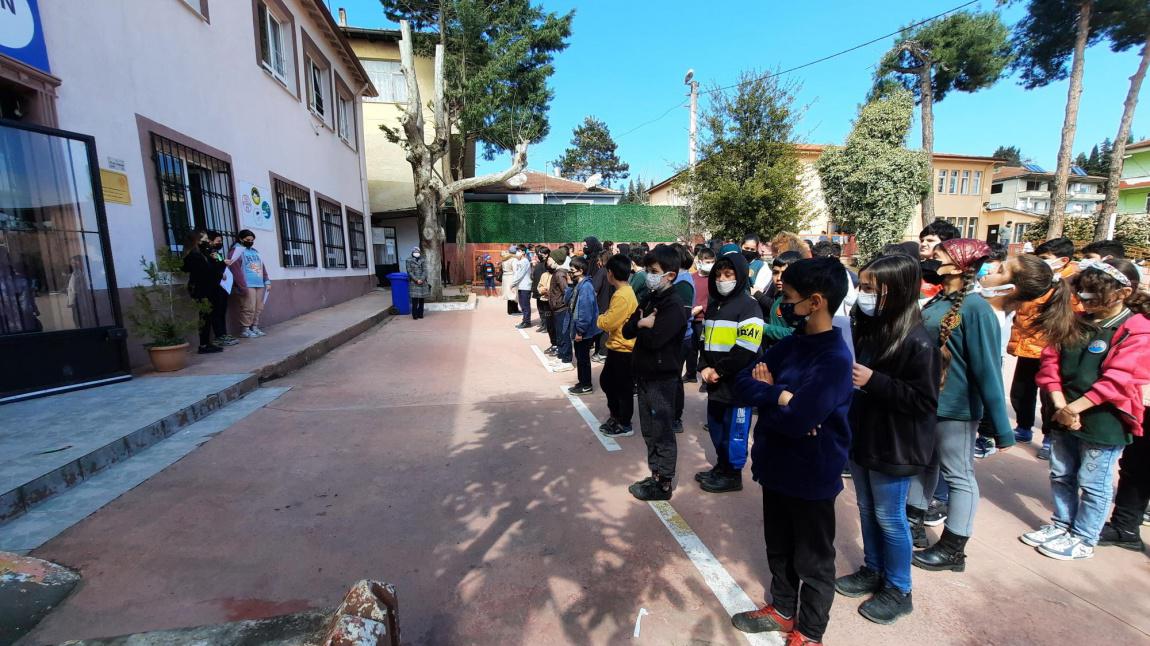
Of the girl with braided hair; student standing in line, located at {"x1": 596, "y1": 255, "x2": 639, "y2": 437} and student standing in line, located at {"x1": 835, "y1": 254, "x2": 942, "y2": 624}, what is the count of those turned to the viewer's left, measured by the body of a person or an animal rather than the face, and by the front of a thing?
3

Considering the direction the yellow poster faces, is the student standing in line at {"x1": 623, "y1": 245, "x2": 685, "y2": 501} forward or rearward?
forward

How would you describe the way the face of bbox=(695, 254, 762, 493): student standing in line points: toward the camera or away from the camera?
toward the camera

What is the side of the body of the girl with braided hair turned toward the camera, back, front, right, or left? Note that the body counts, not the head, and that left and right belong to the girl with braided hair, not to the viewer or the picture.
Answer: left

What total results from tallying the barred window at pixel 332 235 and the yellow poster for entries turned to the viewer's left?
0

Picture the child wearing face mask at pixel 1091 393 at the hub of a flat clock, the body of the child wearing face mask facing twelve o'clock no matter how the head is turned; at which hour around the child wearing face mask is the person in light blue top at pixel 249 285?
The person in light blue top is roughly at 1 o'clock from the child wearing face mask.

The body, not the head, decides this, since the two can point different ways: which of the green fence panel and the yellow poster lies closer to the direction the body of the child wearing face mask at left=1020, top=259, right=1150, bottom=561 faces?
the yellow poster

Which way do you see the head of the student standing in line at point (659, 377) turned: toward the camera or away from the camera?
toward the camera

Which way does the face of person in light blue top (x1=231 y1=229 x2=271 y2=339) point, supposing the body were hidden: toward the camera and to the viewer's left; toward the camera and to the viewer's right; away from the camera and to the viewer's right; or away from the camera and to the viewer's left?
toward the camera and to the viewer's right

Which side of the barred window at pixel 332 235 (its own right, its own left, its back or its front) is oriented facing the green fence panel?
left

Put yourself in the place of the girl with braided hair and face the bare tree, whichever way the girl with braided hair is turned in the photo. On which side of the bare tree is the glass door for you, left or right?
left

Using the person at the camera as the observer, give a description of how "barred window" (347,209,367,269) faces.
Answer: facing the viewer and to the right of the viewer

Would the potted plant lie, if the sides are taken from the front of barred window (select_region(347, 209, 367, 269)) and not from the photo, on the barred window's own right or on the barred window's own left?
on the barred window's own right

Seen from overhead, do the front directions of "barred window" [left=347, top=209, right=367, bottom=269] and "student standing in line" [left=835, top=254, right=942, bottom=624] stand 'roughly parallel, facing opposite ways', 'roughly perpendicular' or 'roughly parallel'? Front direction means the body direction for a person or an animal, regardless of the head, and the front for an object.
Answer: roughly parallel, facing opposite ways

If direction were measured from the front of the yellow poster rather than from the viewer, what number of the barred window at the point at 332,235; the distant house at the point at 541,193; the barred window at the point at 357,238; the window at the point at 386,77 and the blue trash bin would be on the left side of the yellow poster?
5

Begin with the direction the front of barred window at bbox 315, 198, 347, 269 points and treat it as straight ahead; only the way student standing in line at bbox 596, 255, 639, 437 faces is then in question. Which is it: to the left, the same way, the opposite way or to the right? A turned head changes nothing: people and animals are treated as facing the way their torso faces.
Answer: the opposite way
